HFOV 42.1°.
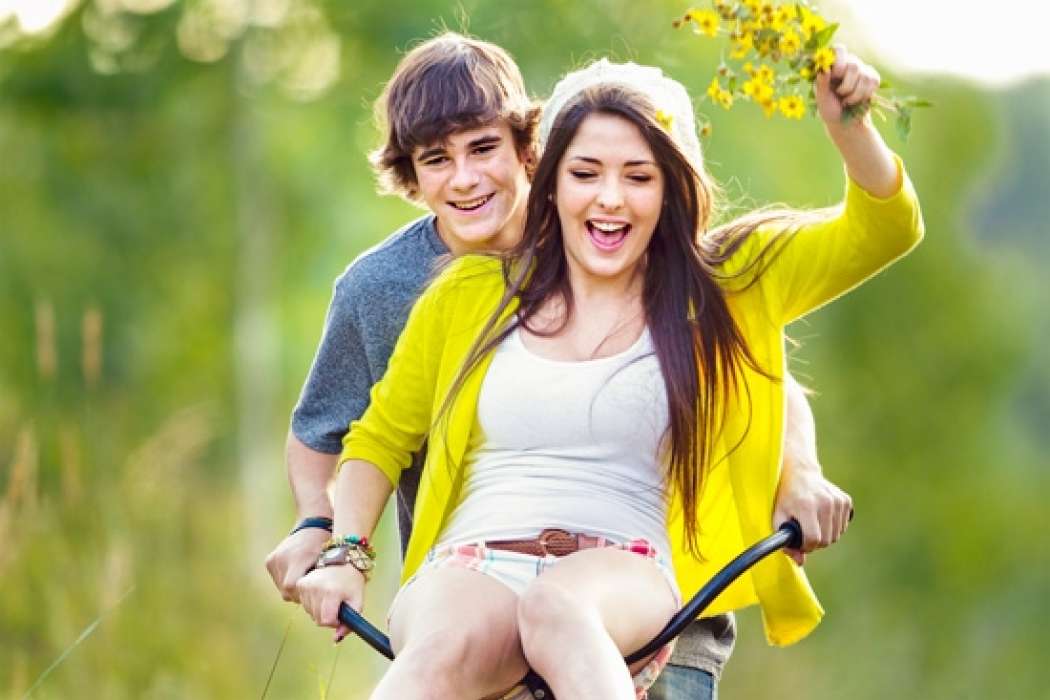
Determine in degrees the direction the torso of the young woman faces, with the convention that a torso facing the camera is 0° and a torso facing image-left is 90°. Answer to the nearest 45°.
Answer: approximately 0°

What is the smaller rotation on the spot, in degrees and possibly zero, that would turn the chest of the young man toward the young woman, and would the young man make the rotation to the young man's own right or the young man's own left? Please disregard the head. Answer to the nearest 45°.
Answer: approximately 45° to the young man's own left

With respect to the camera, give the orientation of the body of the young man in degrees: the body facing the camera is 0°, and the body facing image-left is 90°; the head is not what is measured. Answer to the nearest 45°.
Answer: approximately 0°

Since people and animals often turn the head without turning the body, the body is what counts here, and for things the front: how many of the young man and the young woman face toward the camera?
2
